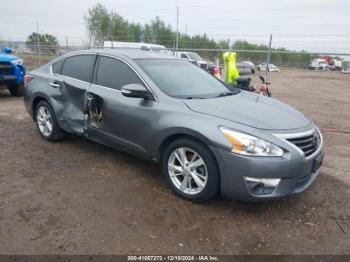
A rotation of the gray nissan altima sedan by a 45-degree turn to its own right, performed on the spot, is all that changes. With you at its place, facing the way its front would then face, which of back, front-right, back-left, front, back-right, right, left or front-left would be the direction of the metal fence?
back

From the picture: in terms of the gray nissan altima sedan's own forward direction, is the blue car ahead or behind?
behind

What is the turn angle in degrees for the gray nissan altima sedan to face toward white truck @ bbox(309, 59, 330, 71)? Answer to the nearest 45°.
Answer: approximately 90° to its left

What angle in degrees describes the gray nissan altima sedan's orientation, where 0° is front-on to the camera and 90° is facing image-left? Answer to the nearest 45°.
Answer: approximately 315°
